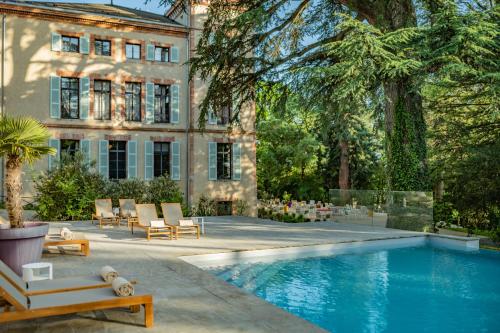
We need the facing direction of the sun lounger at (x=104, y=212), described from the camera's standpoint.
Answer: facing the viewer and to the right of the viewer

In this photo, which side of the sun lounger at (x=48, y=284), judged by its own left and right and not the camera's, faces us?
right

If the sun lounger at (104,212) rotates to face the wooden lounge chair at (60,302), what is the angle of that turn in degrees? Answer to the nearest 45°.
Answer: approximately 45° to its right

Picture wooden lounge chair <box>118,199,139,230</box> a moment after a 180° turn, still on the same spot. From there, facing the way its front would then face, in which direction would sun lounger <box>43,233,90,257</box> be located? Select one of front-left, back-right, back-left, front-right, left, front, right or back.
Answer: back-left

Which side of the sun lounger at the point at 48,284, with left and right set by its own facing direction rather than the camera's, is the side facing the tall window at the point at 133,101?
left

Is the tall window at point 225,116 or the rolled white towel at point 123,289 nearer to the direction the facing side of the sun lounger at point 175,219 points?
the rolled white towel

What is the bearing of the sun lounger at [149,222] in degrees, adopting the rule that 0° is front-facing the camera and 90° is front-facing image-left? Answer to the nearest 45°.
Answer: approximately 315°

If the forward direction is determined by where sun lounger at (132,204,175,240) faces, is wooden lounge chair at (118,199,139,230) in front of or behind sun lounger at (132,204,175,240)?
behind

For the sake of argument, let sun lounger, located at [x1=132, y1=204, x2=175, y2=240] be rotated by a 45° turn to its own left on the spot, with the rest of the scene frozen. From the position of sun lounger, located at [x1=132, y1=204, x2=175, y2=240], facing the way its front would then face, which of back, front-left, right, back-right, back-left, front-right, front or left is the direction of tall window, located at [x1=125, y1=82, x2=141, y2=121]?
left

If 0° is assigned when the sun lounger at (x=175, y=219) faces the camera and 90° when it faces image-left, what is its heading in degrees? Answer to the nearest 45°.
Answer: approximately 315°

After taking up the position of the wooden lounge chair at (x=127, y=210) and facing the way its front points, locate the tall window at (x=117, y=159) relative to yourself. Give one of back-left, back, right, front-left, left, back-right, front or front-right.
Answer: back-left
